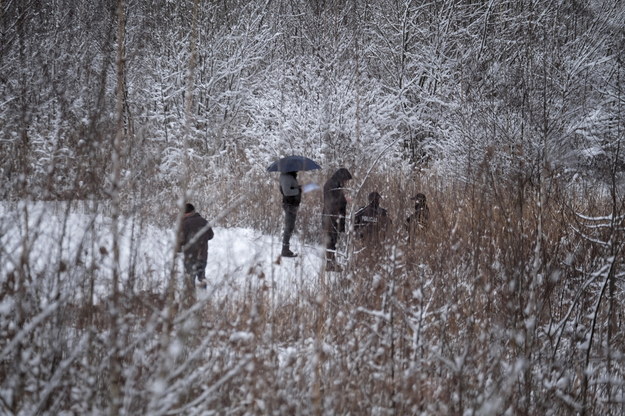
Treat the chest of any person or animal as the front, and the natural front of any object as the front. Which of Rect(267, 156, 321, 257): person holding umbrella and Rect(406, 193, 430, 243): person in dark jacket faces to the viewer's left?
the person in dark jacket

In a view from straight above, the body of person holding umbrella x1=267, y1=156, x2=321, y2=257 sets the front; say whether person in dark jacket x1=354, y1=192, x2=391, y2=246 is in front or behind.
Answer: in front

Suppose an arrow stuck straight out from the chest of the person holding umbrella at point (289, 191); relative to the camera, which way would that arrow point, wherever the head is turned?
to the viewer's right

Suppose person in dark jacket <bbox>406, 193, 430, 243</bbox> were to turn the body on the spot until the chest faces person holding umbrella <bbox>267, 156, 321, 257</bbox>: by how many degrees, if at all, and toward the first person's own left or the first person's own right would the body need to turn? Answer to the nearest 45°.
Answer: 0° — they already face them

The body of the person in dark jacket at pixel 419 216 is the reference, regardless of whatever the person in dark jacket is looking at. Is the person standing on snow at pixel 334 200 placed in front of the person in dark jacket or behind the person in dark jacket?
in front

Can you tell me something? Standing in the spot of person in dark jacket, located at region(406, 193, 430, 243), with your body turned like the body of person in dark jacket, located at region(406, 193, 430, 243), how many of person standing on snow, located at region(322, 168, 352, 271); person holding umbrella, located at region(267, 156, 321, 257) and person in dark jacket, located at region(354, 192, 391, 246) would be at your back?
0

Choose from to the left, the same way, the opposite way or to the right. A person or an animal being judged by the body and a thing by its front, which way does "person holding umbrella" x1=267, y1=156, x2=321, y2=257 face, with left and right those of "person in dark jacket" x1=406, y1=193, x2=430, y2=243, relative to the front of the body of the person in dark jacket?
the opposite way
